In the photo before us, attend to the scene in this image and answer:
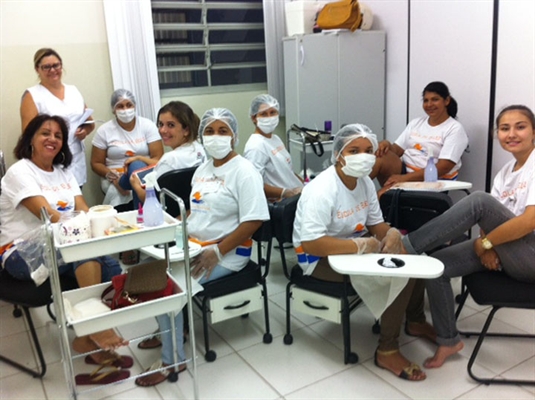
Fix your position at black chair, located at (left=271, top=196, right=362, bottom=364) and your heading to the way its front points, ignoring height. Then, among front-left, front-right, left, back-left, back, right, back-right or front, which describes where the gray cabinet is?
back-left

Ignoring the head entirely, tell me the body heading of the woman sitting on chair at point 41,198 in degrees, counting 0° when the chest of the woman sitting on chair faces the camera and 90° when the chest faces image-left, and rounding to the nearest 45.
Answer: approximately 315°

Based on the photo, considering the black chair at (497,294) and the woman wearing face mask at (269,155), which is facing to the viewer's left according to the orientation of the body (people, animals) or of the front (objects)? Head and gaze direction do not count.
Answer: the black chair

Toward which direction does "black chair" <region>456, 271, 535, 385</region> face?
to the viewer's left

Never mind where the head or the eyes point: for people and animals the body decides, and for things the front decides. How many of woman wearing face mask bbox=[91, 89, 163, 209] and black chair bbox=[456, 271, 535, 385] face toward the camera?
1

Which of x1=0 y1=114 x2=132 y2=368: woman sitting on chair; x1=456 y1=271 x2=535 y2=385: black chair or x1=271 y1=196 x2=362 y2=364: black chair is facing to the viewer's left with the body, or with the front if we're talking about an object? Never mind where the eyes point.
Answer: x1=456 y1=271 x2=535 y2=385: black chair

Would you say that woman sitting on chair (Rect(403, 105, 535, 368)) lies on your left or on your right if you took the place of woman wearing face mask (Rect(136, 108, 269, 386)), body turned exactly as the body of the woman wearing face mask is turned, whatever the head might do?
on your left

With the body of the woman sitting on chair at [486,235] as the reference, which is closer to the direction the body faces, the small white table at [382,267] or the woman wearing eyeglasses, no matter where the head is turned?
the small white table

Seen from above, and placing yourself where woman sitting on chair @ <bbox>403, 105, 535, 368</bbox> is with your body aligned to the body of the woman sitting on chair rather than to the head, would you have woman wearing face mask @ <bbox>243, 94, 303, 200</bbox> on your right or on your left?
on your right

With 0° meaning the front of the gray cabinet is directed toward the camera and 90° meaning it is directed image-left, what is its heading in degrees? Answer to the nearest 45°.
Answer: approximately 45°

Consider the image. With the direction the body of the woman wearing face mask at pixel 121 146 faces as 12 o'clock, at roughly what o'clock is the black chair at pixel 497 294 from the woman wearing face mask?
The black chair is roughly at 11 o'clock from the woman wearing face mask.
